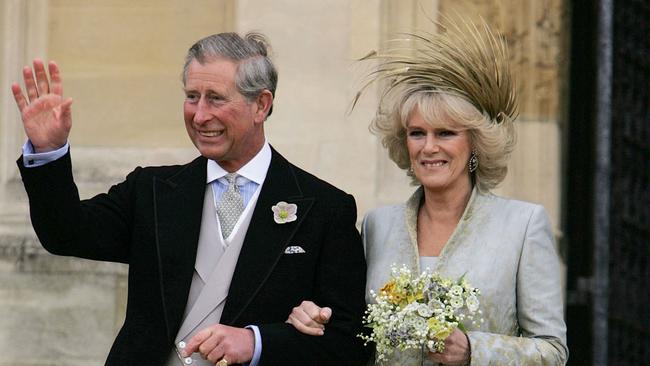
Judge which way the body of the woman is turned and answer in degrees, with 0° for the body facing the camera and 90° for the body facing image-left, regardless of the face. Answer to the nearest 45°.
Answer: approximately 45°
